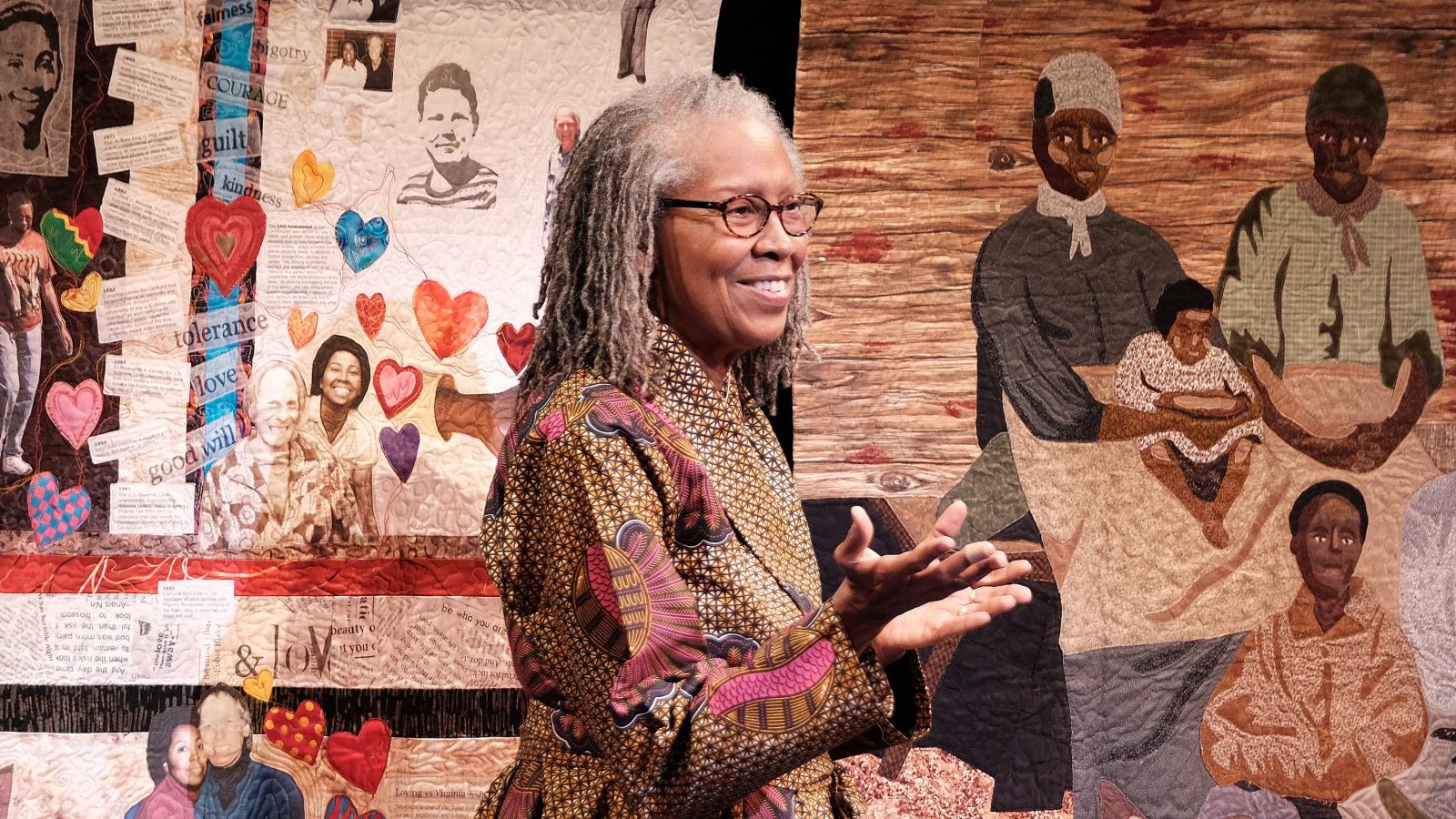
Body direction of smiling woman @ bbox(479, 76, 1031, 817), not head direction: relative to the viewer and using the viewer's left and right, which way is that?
facing the viewer and to the right of the viewer

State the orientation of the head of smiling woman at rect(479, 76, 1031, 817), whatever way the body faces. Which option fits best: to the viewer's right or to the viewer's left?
to the viewer's right
